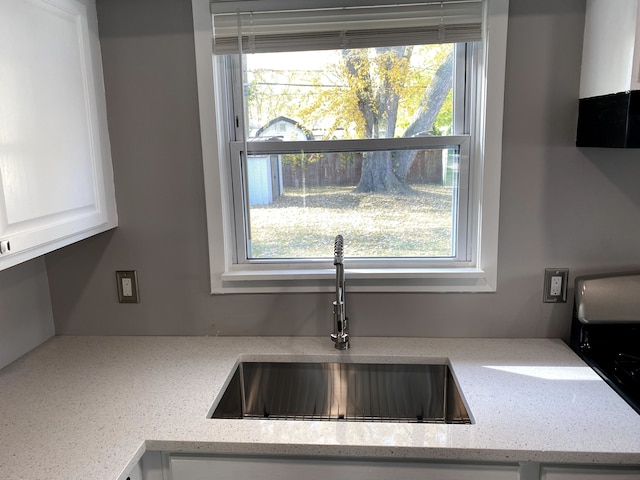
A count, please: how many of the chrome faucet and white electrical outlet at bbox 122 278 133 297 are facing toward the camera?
2

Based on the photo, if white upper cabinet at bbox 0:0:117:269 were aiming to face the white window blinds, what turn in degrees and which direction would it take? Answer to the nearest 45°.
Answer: approximately 45° to its left

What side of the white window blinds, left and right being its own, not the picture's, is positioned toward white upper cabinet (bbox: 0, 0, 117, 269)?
right

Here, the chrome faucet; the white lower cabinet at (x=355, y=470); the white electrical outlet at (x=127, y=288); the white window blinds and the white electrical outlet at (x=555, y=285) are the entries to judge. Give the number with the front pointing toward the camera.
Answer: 5

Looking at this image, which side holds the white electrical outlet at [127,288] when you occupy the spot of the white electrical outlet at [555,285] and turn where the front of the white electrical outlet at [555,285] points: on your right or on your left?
on your right

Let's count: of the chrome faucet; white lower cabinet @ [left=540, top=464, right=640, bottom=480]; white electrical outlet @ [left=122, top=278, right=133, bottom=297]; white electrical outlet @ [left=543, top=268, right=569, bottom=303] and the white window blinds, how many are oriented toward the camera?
5

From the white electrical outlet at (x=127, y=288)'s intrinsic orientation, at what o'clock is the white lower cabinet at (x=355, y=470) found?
The white lower cabinet is roughly at 11 o'clock from the white electrical outlet.

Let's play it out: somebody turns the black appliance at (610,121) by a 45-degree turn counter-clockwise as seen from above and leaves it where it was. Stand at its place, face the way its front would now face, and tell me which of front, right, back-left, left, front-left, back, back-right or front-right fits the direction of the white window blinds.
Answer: right

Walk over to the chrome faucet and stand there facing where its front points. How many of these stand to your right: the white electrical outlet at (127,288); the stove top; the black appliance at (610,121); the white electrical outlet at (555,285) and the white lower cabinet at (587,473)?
1

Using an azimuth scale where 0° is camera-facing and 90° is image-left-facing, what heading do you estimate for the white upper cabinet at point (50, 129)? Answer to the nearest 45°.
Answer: approximately 315°

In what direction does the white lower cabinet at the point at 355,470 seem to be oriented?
toward the camera

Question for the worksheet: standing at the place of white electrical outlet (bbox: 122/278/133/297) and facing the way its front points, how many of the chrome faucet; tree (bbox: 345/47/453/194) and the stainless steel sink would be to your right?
0
